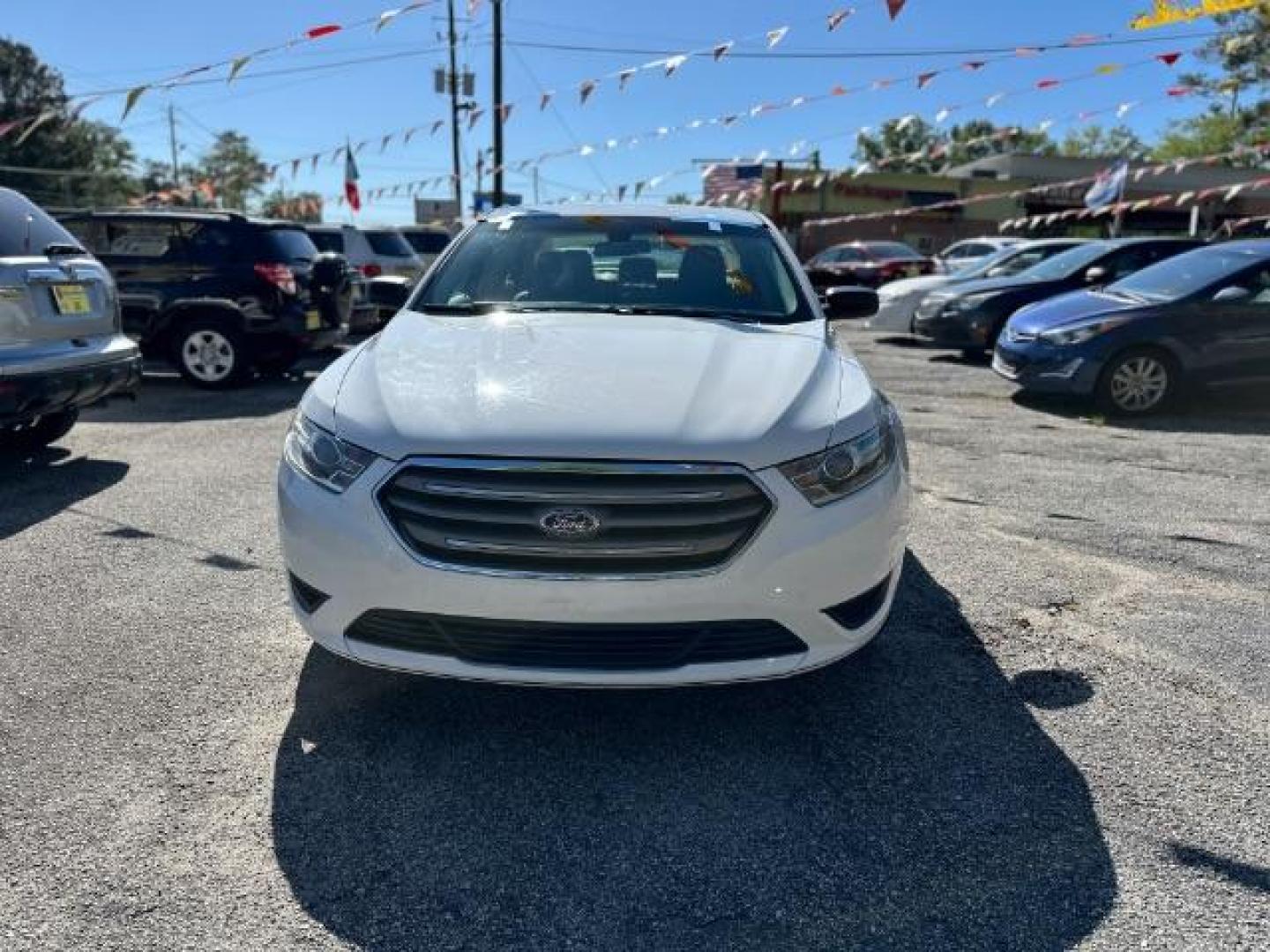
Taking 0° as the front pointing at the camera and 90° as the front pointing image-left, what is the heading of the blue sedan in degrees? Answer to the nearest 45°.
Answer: approximately 45°

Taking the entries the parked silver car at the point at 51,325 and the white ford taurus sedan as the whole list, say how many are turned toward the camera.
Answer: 1

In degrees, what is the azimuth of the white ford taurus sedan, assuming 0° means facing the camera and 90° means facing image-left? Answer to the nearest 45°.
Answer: approximately 0°

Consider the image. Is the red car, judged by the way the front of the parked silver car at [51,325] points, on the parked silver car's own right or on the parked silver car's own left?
on the parked silver car's own right

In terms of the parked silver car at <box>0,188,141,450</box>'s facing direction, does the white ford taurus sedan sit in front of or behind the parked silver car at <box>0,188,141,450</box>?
behind

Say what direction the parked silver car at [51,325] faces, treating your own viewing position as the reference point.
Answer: facing away from the viewer and to the left of the viewer

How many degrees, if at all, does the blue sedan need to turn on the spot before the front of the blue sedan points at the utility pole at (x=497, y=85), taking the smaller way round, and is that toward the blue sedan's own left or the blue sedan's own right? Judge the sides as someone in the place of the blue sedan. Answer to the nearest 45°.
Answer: approximately 90° to the blue sedan's own right

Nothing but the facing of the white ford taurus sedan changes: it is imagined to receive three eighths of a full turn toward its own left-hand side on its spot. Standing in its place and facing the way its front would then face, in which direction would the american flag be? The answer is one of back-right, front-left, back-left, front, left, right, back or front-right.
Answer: front-left
